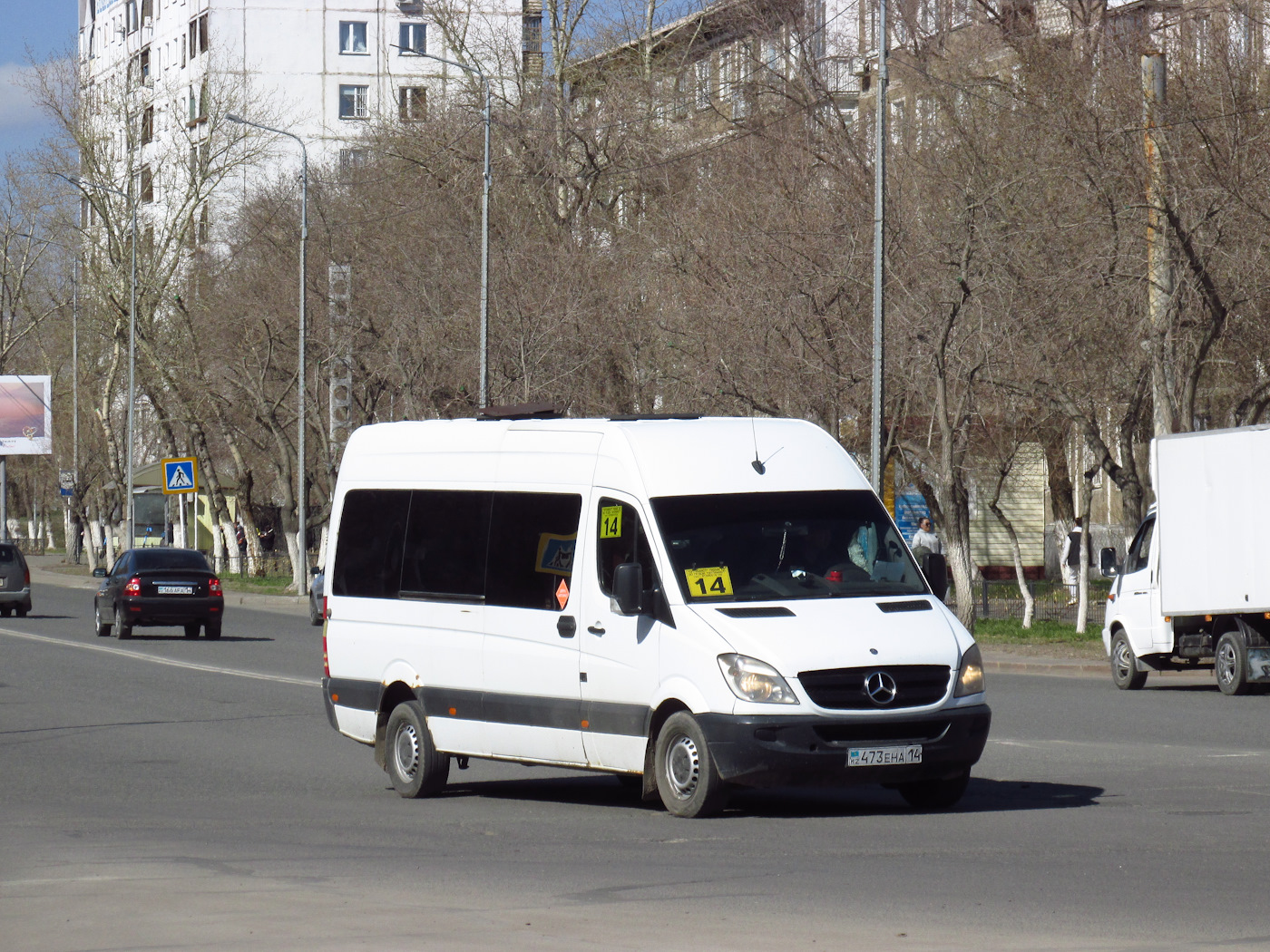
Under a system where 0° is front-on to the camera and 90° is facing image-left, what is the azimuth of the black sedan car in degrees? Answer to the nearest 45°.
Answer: approximately 180°

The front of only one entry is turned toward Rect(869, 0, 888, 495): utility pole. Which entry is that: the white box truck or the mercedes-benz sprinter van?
the white box truck

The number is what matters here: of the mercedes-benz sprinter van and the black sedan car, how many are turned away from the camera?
1

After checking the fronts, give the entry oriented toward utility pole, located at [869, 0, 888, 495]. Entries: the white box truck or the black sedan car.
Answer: the white box truck

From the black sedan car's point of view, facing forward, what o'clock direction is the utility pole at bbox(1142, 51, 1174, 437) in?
The utility pole is roughly at 4 o'clock from the black sedan car.

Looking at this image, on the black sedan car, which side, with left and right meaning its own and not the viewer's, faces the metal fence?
right

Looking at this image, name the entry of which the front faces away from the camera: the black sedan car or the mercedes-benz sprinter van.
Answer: the black sedan car

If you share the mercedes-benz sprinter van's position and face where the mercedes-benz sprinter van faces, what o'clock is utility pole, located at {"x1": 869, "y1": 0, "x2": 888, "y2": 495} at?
The utility pole is roughly at 8 o'clock from the mercedes-benz sprinter van.

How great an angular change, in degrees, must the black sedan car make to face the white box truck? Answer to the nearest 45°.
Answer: approximately 135° to its right

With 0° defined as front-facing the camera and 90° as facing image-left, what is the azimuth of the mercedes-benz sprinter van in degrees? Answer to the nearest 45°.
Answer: approximately 315°

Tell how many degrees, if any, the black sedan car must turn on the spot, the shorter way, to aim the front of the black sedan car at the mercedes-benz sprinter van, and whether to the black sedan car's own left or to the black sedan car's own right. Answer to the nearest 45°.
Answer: approximately 180°
